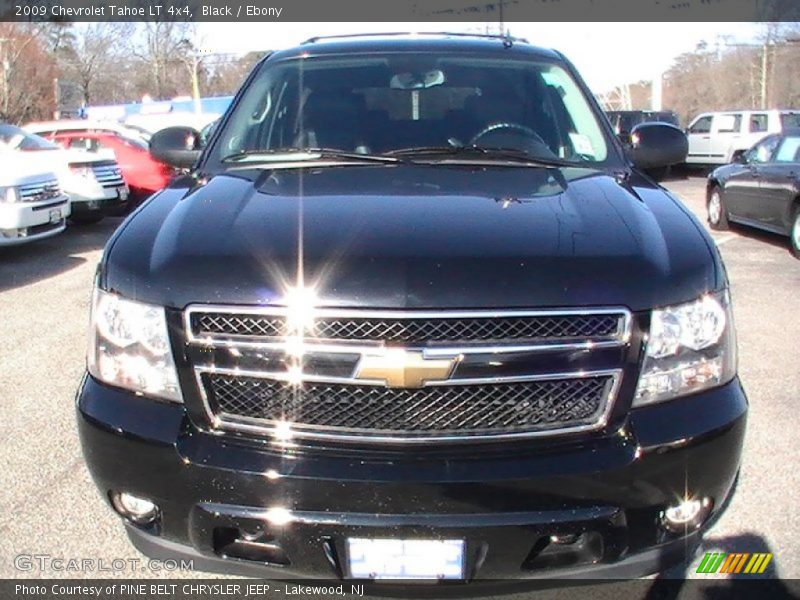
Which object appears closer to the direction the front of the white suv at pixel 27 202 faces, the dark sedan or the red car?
the dark sedan

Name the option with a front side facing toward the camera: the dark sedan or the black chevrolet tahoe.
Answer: the black chevrolet tahoe

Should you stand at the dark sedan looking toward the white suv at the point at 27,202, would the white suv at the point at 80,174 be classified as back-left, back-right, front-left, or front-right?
front-right

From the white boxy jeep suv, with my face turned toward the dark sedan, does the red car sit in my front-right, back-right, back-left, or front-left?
front-right

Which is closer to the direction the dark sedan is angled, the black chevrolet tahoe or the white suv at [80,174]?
the white suv

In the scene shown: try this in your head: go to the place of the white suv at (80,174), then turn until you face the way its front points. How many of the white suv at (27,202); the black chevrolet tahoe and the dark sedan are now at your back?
0

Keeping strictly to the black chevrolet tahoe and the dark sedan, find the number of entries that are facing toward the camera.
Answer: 1

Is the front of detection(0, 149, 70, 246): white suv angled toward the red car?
no

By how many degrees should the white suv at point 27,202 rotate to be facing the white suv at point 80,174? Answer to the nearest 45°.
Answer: approximately 135° to its left

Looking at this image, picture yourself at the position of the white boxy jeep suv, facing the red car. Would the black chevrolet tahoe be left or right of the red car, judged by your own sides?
left

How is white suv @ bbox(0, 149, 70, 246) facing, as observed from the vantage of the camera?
facing the viewer and to the right of the viewer

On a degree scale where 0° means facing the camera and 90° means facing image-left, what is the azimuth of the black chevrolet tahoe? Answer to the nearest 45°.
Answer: approximately 0°

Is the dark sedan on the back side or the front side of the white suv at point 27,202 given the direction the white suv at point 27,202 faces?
on the front side

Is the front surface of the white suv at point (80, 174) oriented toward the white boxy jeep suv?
no

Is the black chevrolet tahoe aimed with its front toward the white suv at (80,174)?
no

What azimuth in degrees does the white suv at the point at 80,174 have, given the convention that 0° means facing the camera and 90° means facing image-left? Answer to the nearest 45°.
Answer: approximately 315°
